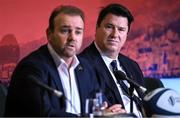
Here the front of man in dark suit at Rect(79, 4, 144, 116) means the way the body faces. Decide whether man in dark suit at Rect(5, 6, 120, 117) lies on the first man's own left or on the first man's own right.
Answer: on the first man's own right

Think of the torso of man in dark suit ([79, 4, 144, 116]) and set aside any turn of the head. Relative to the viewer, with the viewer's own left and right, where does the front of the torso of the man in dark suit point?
facing the viewer and to the right of the viewer

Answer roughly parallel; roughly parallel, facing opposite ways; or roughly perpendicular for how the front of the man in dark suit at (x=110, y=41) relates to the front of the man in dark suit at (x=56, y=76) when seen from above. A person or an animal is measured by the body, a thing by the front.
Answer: roughly parallel

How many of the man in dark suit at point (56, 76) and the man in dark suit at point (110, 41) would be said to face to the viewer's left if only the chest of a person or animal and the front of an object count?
0

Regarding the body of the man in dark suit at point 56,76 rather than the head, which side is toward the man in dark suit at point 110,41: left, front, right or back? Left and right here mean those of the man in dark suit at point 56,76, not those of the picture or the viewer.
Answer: left
